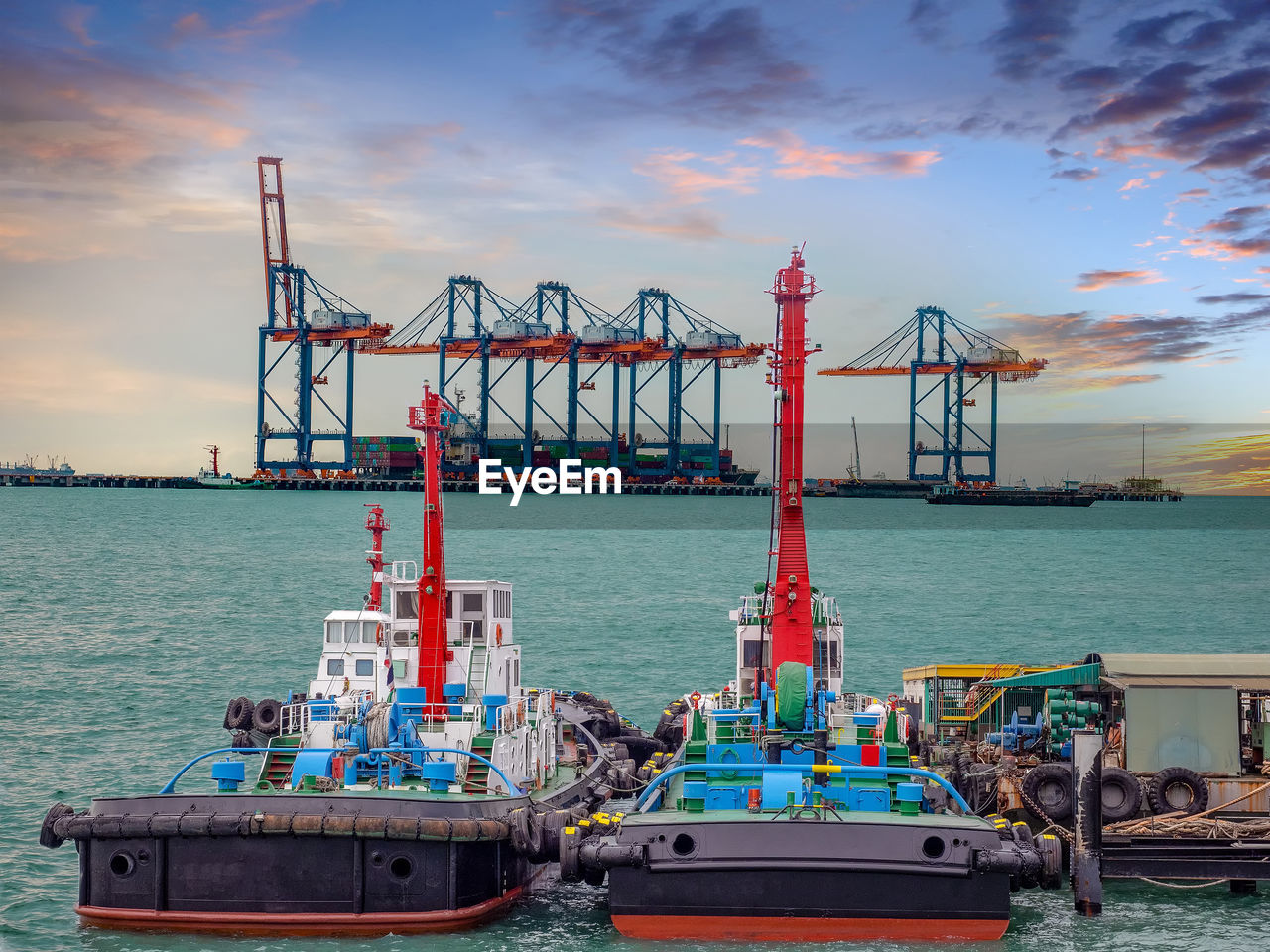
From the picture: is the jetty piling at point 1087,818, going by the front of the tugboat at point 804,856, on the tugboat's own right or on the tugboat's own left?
on the tugboat's own right

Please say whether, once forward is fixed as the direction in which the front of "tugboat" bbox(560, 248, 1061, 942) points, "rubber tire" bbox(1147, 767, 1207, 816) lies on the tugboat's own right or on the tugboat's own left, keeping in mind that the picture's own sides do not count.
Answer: on the tugboat's own right

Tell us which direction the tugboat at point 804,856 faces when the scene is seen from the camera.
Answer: facing away from the viewer

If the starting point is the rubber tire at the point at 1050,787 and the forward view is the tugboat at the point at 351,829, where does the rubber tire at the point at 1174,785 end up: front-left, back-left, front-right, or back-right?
back-left

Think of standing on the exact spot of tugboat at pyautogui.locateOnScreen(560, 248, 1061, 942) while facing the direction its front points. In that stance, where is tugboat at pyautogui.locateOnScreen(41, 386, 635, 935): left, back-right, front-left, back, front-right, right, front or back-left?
left

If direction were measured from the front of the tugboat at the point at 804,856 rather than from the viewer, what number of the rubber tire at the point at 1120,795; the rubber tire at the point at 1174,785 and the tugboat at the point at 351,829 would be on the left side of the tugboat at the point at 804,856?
1
